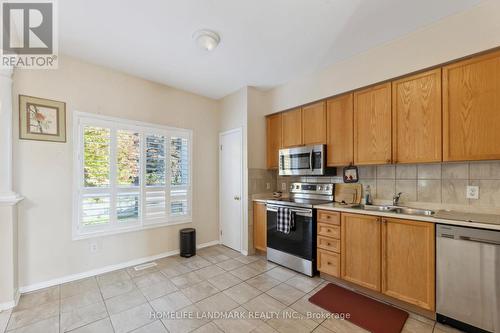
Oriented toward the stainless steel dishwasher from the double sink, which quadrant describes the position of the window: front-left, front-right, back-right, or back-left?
back-right

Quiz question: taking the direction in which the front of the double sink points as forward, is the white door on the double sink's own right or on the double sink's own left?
on the double sink's own right

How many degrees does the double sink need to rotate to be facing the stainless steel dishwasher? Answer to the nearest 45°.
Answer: approximately 90° to its left

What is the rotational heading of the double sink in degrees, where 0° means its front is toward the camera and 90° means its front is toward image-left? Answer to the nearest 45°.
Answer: approximately 45°

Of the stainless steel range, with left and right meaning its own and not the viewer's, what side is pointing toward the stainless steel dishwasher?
left

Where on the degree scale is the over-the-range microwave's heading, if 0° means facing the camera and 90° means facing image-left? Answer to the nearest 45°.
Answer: approximately 45°

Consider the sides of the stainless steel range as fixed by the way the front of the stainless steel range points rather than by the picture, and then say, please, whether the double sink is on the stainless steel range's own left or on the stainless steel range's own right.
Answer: on the stainless steel range's own left
